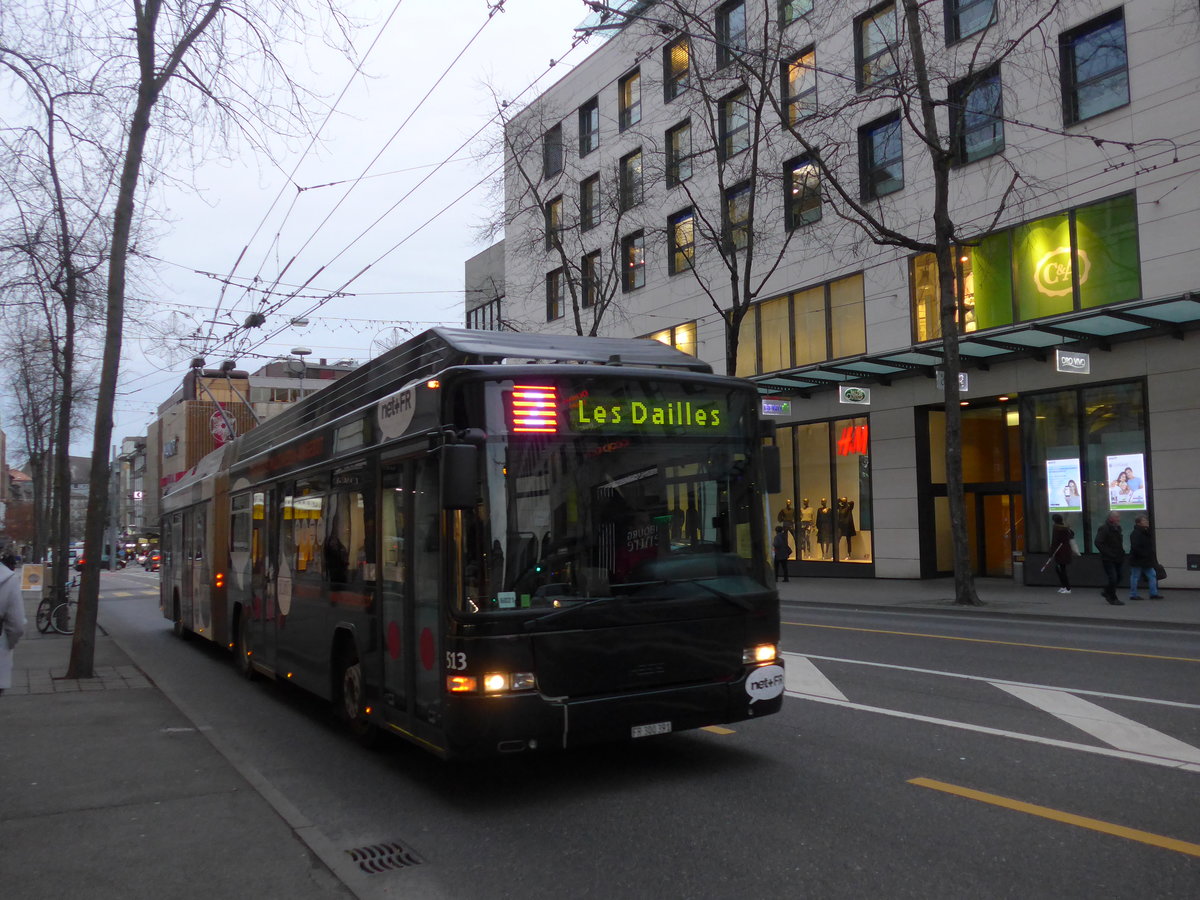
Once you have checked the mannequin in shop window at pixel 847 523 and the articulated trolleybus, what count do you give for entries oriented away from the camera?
0

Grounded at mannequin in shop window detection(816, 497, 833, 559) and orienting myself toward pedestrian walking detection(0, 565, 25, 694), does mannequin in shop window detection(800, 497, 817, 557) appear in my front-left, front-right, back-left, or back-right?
back-right

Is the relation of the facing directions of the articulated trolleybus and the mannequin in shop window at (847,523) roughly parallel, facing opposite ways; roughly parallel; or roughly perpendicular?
roughly perpendicular

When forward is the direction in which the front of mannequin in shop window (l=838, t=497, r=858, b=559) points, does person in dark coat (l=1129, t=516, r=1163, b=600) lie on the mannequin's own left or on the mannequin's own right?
on the mannequin's own left

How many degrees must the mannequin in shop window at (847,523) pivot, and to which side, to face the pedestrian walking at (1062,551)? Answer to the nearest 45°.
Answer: approximately 90° to its left

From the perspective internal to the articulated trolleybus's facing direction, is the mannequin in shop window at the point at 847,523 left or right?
on its left

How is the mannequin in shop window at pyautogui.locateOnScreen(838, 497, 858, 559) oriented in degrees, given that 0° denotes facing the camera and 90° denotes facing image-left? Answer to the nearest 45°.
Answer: approximately 45°

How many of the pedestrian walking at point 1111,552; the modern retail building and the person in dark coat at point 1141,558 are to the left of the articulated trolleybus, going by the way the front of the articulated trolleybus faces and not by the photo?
3

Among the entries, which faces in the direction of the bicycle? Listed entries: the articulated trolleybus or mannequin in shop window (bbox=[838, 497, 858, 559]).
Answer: the mannequin in shop window

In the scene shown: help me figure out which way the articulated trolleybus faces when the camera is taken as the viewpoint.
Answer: facing the viewer and to the right of the viewer

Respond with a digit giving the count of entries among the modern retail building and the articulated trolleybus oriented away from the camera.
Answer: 0

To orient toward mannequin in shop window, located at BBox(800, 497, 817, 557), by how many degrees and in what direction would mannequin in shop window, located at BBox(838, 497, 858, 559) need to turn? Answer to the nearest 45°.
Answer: approximately 90° to its right

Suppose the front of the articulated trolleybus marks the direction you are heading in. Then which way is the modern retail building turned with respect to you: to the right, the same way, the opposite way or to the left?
to the right
